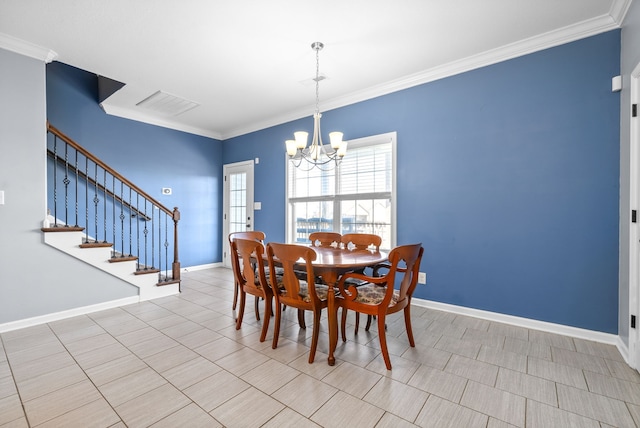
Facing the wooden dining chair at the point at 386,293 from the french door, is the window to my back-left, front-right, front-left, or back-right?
front-left

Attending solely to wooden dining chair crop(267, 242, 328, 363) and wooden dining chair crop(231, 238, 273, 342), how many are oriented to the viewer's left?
0

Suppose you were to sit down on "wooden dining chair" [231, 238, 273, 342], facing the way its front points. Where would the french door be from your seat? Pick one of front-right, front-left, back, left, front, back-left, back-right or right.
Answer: front-left

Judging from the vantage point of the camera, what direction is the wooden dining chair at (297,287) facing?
facing away from the viewer and to the right of the viewer

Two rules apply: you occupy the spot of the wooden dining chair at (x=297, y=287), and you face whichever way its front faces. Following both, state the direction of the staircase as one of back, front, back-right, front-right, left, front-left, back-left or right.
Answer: left

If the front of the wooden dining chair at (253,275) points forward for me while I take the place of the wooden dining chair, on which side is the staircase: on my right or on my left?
on my left

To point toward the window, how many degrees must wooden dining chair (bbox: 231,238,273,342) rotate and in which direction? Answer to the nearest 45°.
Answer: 0° — it already faces it

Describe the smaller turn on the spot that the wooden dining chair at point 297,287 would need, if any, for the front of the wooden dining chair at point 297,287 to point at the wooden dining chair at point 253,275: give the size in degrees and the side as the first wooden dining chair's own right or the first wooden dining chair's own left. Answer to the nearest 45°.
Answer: approximately 90° to the first wooden dining chair's own left

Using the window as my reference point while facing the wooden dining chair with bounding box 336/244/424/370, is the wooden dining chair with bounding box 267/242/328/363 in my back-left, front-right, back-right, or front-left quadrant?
front-right

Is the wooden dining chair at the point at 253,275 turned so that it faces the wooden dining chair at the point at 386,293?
no

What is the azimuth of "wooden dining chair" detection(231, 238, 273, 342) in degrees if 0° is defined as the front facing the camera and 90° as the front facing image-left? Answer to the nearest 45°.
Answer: approximately 225°

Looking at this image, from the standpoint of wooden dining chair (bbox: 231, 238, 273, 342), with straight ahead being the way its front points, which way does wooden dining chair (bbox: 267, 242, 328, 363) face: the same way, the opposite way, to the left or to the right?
the same way
